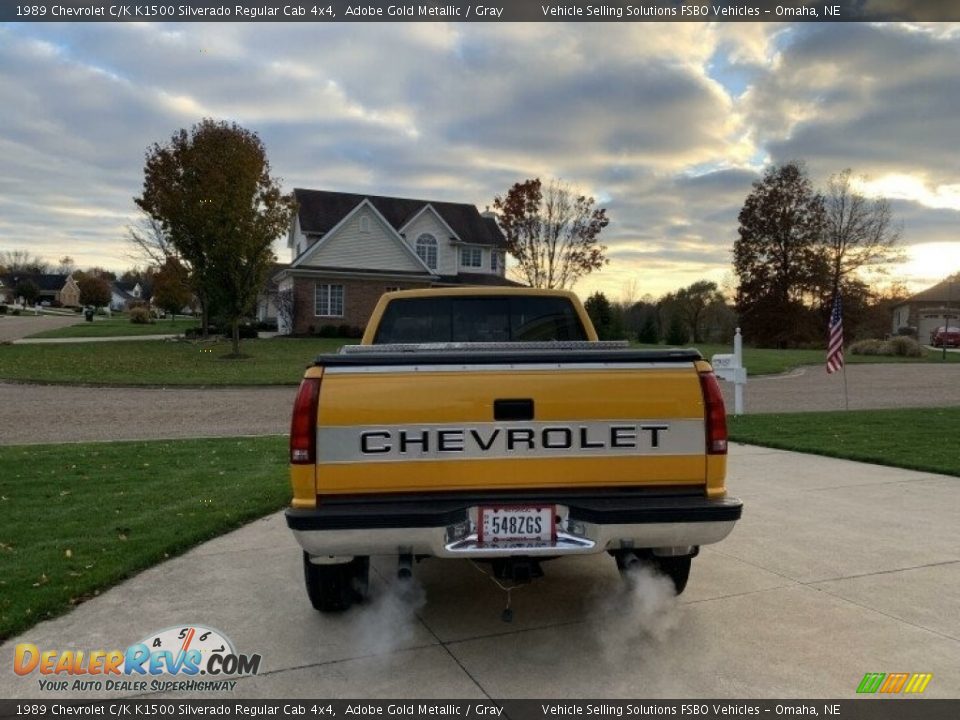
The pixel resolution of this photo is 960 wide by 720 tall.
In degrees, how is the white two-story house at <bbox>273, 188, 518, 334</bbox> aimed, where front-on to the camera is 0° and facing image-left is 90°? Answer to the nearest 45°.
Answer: approximately 0°

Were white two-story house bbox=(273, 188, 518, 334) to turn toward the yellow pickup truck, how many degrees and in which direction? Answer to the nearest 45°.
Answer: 0° — it already faces it

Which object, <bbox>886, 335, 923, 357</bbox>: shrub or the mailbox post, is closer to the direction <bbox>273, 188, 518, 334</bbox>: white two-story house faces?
the mailbox post

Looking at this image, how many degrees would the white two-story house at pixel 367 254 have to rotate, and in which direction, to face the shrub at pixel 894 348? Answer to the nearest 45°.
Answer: approximately 45° to its left

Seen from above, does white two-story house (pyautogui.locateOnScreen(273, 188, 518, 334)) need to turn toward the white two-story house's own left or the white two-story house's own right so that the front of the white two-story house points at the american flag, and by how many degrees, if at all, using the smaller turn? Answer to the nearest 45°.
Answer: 0° — it already faces it

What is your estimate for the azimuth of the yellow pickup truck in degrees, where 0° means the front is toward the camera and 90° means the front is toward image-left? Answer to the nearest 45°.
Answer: approximately 180°

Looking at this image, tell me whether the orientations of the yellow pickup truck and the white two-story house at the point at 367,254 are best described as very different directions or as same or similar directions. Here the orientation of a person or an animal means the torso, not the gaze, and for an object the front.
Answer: very different directions

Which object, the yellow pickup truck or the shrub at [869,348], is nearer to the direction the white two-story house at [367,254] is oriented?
the yellow pickup truck

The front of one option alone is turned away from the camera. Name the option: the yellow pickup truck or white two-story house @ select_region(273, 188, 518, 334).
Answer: the yellow pickup truck

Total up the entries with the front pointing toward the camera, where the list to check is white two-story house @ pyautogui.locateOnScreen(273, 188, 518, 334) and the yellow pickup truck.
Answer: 1
